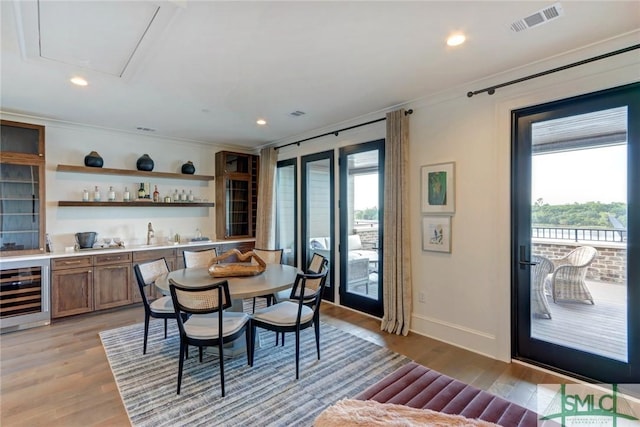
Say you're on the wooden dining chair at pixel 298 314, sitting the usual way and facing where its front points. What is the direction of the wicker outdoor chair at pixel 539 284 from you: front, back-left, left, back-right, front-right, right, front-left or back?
back-right

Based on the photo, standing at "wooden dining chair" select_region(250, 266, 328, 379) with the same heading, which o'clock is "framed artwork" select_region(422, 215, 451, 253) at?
The framed artwork is roughly at 4 o'clock from the wooden dining chair.

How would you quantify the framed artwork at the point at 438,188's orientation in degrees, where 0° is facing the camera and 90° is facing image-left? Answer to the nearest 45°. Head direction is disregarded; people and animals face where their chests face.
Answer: approximately 45°

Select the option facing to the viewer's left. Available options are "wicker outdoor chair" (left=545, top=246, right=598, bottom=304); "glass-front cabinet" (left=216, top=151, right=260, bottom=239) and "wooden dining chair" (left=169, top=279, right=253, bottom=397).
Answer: the wicker outdoor chair

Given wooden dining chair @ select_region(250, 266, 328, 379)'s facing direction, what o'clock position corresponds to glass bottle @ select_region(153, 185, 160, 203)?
The glass bottle is roughly at 12 o'clock from the wooden dining chair.

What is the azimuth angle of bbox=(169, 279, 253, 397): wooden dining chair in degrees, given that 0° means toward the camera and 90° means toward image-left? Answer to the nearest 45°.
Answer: approximately 225°

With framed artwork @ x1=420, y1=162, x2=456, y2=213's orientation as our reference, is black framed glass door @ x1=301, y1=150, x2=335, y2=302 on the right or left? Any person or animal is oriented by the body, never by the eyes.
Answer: on its right

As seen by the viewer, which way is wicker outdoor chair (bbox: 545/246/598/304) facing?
to the viewer's left

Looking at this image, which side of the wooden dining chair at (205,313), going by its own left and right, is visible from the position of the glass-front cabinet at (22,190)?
left

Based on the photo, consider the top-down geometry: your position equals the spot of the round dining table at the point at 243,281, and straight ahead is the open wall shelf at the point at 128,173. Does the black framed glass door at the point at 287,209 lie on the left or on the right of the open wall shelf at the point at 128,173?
right

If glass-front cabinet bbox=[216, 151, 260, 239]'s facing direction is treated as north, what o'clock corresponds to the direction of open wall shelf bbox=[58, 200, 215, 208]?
The open wall shelf is roughly at 4 o'clock from the glass-front cabinet.

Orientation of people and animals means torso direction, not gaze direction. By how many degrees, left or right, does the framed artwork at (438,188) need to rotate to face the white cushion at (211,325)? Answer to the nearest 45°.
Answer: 0° — it already faces it

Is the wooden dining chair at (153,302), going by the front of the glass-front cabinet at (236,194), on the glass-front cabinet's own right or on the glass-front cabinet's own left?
on the glass-front cabinet's own right

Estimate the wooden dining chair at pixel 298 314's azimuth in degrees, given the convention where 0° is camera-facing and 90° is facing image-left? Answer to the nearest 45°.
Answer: approximately 135°
